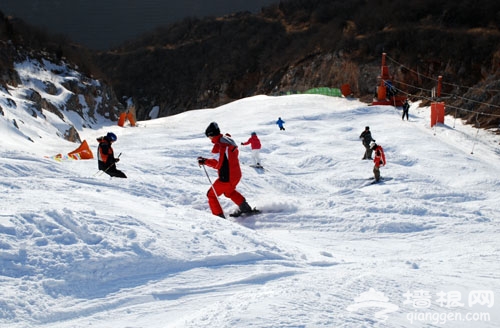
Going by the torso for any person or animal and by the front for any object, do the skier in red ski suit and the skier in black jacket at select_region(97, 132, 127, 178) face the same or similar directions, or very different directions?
very different directions

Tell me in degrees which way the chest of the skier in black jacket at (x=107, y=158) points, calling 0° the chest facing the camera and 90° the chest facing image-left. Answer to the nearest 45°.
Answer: approximately 270°

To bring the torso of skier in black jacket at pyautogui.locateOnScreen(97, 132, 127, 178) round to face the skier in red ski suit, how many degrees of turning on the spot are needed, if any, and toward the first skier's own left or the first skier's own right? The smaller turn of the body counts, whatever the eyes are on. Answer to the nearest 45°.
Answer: approximately 45° to the first skier's own right

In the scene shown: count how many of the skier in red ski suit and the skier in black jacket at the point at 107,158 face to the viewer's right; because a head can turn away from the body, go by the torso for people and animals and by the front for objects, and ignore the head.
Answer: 1

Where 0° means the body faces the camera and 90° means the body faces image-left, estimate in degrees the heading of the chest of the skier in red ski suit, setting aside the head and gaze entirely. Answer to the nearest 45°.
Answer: approximately 90°

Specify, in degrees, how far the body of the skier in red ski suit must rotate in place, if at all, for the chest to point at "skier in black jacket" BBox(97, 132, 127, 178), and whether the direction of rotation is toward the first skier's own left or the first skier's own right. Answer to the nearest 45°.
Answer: approximately 45° to the first skier's own right
